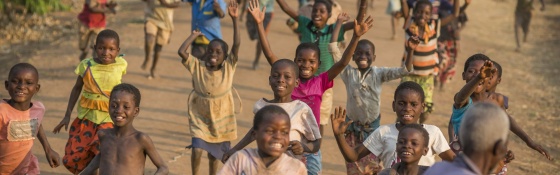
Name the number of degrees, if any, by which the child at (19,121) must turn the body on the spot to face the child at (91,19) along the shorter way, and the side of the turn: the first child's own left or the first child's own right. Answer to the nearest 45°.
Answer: approximately 180°

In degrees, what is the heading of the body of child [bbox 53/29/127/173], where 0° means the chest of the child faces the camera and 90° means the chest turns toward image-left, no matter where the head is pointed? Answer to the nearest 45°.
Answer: approximately 0°
